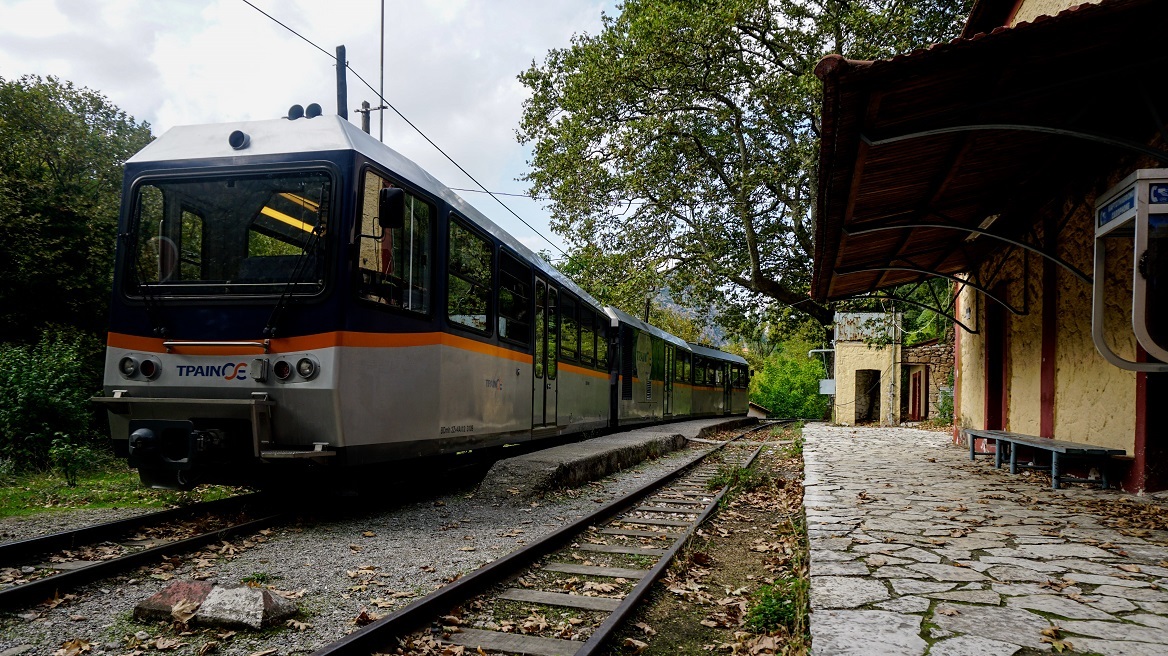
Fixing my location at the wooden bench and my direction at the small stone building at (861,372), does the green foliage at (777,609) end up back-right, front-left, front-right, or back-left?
back-left

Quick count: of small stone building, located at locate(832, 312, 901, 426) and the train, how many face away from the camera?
0

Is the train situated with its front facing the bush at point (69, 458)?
no

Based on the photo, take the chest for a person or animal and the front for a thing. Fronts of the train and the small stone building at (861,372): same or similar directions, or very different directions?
same or similar directions

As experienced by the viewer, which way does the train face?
facing the viewer and to the left of the viewer

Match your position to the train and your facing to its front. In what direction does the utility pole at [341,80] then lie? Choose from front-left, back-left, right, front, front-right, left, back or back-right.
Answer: back-right

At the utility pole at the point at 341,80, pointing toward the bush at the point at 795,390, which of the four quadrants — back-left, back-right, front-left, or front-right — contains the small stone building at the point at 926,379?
front-right

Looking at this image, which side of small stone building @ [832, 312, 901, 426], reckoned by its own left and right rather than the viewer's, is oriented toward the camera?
front

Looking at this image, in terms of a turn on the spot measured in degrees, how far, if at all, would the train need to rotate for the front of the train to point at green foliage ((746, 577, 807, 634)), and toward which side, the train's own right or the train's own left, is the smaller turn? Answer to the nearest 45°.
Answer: approximately 90° to the train's own left

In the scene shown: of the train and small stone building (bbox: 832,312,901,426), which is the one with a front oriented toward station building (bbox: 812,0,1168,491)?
the small stone building

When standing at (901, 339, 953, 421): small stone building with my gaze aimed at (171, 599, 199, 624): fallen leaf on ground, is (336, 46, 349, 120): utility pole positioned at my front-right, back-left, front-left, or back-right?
front-right

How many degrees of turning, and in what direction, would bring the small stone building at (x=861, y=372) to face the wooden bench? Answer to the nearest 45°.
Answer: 0° — it already faces it

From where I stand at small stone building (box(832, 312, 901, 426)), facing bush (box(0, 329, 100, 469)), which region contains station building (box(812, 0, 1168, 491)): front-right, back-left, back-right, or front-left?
front-left

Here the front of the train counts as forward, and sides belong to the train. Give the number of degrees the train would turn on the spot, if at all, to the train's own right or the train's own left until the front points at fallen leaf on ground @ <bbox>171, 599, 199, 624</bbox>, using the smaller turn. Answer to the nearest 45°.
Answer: approximately 45° to the train's own left

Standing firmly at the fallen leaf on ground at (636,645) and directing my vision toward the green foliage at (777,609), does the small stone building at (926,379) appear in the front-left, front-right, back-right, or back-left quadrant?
front-left

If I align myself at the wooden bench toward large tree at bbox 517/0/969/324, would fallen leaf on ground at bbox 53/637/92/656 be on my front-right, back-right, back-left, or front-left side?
back-left

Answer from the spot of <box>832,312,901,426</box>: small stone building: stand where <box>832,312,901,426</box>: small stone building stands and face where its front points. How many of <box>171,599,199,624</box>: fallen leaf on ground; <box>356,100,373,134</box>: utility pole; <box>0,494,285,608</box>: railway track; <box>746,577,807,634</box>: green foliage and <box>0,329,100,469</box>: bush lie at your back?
0

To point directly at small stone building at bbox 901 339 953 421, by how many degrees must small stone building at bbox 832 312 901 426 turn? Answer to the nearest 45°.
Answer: approximately 45° to its left
